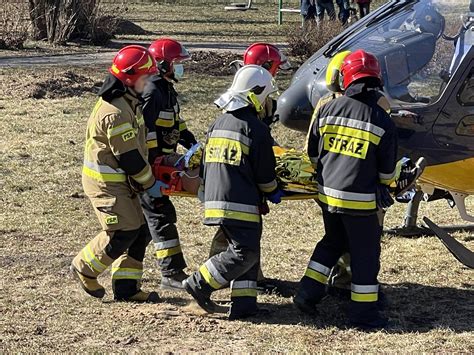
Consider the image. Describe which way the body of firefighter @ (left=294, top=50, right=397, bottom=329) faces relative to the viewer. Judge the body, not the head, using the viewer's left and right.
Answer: facing away from the viewer and to the right of the viewer

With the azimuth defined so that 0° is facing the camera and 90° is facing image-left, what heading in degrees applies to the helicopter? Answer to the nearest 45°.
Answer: approximately 90°

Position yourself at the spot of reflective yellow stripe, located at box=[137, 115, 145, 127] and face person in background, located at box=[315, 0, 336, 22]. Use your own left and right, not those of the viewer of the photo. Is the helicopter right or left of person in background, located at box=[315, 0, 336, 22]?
right

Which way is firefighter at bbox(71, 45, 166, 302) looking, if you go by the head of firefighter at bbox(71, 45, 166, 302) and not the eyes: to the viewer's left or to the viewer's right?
to the viewer's right

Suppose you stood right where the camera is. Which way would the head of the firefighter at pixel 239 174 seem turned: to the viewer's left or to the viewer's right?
to the viewer's right

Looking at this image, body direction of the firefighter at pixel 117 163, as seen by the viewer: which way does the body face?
to the viewer's right

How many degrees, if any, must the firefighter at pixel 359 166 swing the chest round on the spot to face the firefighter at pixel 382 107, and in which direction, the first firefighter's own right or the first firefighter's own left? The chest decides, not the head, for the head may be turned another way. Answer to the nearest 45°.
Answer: approximately 45° to the first firefighter's own left

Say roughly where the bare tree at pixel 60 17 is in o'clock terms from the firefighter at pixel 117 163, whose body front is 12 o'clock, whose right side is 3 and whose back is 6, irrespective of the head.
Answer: The bare tree is roughly at 9 o'clock from the firefighter.
